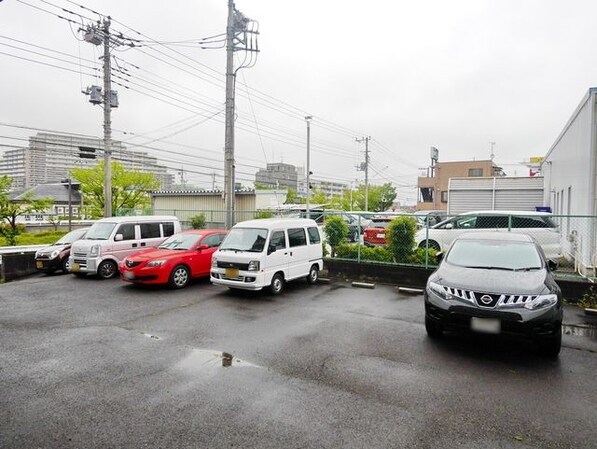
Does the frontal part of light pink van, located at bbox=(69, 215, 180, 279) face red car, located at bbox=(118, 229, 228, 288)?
no

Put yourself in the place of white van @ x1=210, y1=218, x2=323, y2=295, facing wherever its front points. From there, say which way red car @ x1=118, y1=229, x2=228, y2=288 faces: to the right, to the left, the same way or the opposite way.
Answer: the same way

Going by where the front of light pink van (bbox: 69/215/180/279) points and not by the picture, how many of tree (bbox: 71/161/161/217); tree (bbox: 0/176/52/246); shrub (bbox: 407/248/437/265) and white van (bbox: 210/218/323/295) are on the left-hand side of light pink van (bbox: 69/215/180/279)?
2

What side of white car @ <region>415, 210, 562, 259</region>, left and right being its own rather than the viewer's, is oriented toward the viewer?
left

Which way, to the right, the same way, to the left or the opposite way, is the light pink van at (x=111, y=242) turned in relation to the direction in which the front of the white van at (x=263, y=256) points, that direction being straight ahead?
the same way

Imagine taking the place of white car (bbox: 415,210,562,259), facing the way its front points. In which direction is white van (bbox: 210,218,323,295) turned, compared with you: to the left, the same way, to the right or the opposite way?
to the left

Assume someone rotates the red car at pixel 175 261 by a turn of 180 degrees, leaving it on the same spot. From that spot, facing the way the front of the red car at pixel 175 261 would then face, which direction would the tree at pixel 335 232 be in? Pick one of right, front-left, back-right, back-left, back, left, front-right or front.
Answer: front-right

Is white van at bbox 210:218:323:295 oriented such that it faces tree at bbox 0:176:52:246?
no

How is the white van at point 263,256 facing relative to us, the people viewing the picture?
facing the viewer and to the left of the viewer

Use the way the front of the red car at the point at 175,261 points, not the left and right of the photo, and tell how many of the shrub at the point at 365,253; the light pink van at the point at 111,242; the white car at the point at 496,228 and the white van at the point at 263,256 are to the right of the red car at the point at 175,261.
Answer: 1

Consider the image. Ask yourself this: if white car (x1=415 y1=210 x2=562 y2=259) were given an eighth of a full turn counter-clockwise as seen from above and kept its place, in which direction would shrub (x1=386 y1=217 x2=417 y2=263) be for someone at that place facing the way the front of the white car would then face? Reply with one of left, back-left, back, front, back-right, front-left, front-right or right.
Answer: front

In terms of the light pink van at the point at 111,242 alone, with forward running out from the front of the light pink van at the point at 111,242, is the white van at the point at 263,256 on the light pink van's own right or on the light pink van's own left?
on the light pink van's own left

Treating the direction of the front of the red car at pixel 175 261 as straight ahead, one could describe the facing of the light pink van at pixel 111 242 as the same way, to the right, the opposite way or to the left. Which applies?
the same way

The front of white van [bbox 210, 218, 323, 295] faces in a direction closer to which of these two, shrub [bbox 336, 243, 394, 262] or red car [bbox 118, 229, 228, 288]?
the red car

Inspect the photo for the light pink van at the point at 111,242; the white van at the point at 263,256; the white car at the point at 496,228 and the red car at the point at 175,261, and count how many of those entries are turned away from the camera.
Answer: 0

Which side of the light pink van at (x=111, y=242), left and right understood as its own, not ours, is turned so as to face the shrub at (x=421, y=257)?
left

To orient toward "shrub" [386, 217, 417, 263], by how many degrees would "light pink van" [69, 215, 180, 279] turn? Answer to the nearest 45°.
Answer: approximately 90° to its left

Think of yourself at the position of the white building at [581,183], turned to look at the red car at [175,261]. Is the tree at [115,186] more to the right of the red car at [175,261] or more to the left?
right

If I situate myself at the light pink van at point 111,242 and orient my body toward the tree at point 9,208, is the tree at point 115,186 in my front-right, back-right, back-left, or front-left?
front-right

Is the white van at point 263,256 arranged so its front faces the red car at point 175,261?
no

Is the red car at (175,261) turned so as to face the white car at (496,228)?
no
